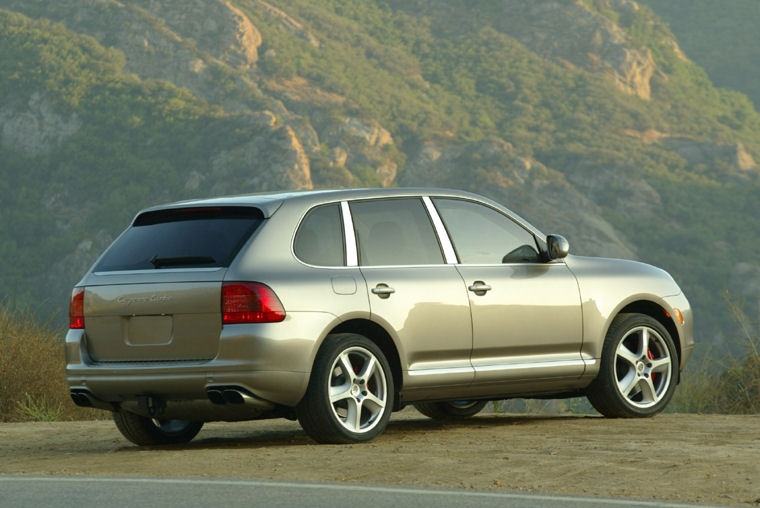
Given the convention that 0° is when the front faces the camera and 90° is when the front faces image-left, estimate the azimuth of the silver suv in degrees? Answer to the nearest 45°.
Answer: approximately 225°
